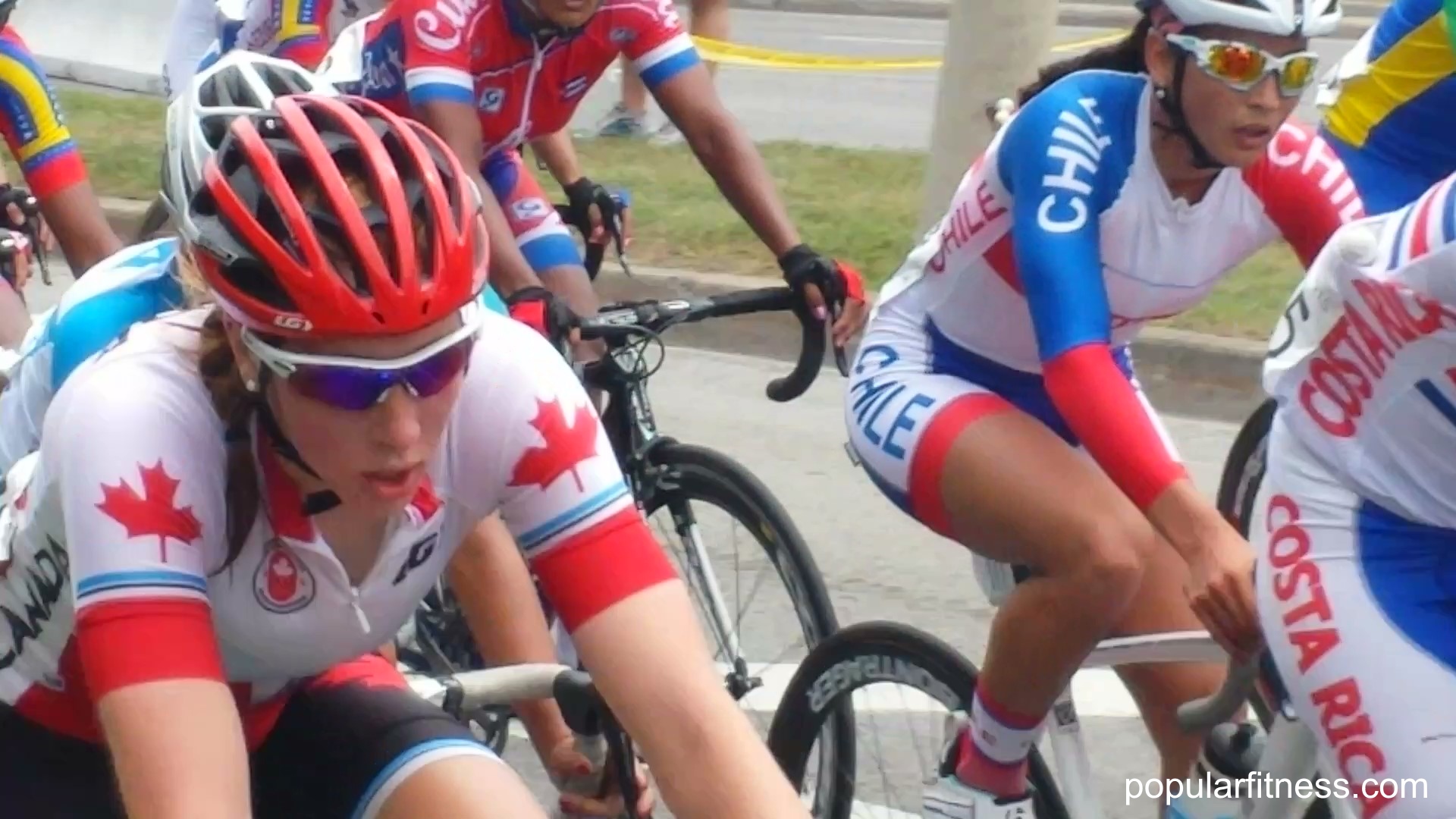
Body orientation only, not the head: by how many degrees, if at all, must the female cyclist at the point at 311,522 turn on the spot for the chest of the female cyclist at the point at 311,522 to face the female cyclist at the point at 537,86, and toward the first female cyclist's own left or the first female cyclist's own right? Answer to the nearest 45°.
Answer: approximately 135° to the first female cyclist's own left

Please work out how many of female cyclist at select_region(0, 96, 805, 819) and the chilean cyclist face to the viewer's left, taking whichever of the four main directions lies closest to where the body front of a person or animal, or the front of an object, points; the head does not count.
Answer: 0

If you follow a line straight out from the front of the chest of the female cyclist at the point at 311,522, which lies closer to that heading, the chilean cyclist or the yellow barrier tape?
the chilean cyclist

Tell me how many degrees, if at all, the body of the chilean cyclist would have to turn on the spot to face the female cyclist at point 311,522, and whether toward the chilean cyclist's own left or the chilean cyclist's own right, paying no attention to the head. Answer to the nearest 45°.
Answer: approximately 90° to the chilean cyclist's own right

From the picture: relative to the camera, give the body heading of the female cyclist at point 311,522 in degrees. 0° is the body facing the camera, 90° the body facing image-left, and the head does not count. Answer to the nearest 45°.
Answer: approximately 315°

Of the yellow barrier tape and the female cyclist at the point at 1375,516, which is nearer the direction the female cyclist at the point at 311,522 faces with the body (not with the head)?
the female cyclist

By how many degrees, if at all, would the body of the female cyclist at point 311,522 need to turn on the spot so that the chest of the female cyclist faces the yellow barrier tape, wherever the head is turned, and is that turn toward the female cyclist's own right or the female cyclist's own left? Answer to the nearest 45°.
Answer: approximately 135° to the female cyclist's own left

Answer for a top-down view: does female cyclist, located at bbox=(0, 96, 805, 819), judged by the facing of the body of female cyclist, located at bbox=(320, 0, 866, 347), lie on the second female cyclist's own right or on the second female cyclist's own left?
on the second female cyclist's own right

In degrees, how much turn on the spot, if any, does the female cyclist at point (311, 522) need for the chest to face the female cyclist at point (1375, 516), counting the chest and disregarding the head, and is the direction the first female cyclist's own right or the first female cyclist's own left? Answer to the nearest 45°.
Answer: approximately 45° to the first female cyclist's own left

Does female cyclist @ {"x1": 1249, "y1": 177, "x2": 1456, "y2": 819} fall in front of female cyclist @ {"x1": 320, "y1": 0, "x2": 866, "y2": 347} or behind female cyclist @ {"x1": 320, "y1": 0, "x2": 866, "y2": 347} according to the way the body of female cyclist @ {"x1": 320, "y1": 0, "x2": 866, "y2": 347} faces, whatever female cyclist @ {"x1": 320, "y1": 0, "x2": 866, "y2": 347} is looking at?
in front
